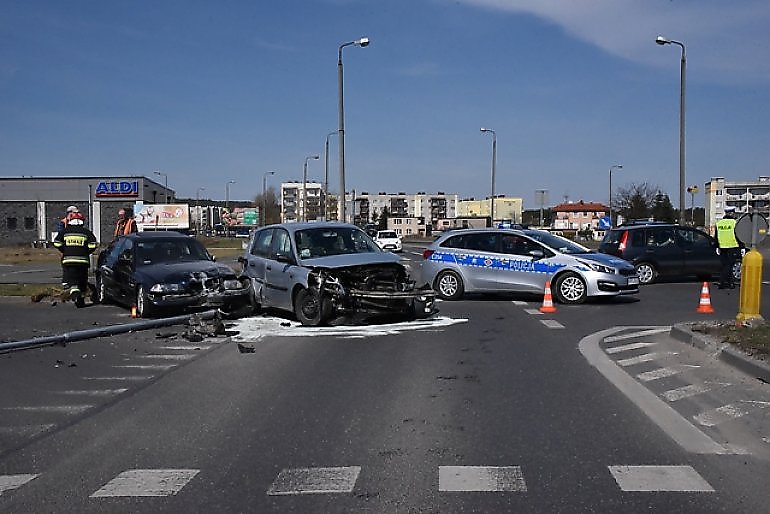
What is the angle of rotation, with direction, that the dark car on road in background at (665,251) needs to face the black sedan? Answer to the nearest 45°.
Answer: approximately 180°

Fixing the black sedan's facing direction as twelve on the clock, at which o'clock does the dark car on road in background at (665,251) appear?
The dark car on road in background is roughly at 10 o'clock from the black sedan.

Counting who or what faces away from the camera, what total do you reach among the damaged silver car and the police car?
0

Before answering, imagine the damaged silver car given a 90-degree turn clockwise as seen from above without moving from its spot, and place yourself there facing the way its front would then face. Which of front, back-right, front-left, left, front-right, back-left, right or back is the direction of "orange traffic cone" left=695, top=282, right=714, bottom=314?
back-left

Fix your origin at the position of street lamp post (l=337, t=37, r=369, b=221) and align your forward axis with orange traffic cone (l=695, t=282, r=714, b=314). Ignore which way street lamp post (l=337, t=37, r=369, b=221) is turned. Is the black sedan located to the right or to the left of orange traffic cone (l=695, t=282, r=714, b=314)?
right

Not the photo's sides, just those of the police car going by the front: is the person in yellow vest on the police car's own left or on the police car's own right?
on the police car's own left

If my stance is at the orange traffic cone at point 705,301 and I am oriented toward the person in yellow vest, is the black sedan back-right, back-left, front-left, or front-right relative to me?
back-left

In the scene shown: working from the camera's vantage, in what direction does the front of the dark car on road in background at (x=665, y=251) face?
facing away from the viewer and to the right of the viewer

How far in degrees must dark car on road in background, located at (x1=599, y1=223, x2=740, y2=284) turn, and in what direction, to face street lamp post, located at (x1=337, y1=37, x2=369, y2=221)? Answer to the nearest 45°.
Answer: approximately 135° to its left

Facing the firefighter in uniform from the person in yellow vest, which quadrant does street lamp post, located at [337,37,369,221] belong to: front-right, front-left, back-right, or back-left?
front-right

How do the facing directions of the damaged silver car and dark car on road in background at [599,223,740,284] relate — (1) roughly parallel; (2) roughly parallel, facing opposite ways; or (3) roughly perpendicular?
roughly perpendicular

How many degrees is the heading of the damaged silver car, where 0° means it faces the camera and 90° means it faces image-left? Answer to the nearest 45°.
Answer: approximately 315°

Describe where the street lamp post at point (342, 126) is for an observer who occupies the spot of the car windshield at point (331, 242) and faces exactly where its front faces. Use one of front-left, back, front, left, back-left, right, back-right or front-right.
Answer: back-left

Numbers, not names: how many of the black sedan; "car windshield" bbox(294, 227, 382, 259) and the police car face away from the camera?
0
